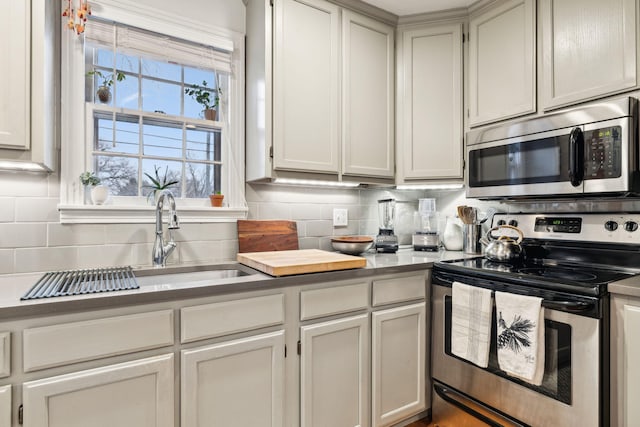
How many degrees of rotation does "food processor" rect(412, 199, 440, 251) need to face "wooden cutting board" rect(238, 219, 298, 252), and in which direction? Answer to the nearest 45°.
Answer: approximately 45° to its right

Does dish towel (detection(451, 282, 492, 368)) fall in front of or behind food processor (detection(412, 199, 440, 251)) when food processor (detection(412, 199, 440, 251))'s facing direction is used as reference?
in front

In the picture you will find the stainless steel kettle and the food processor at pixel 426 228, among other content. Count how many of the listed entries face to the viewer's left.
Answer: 1

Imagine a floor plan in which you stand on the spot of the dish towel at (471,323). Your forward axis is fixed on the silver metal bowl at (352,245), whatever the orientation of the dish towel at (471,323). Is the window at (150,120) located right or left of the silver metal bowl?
left

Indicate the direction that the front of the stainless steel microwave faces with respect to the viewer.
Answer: facing the viewer and to the left of the viewer

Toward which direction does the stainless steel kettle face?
to the viewer's left

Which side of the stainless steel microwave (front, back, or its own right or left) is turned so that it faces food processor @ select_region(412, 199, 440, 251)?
right

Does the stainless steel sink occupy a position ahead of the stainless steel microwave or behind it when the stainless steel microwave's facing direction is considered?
ahead

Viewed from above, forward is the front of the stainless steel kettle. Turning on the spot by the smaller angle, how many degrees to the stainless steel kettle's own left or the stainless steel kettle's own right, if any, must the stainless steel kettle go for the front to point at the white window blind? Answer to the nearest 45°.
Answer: approximately 45° to the stainless steel kettle's own left

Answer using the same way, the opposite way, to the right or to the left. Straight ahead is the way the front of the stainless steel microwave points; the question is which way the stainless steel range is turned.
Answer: the same way

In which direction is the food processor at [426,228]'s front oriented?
toward the camera
